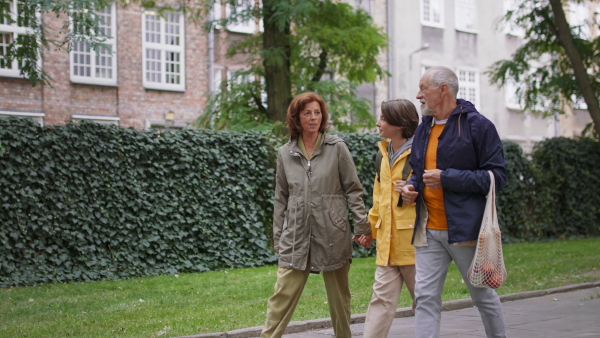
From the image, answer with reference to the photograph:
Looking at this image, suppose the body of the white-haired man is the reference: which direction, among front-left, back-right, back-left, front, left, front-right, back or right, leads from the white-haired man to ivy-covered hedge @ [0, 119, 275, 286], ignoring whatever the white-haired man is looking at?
right

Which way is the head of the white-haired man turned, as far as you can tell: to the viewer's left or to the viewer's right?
to the viewer's left

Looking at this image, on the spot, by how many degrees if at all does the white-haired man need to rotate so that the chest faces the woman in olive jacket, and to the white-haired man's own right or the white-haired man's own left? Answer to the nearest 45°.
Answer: approximately 90° to the white-haired man's own right

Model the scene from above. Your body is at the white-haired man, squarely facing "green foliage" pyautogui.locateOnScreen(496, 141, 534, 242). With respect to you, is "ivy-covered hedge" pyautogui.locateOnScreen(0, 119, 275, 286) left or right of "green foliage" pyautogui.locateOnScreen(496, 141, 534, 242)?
left

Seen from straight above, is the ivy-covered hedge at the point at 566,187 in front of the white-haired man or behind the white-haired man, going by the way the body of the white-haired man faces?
behind

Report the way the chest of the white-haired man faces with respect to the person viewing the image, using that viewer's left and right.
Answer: facing the viewer and to the left of the viewer

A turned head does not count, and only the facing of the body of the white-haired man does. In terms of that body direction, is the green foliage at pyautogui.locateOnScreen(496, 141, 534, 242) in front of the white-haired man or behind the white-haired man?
behind
